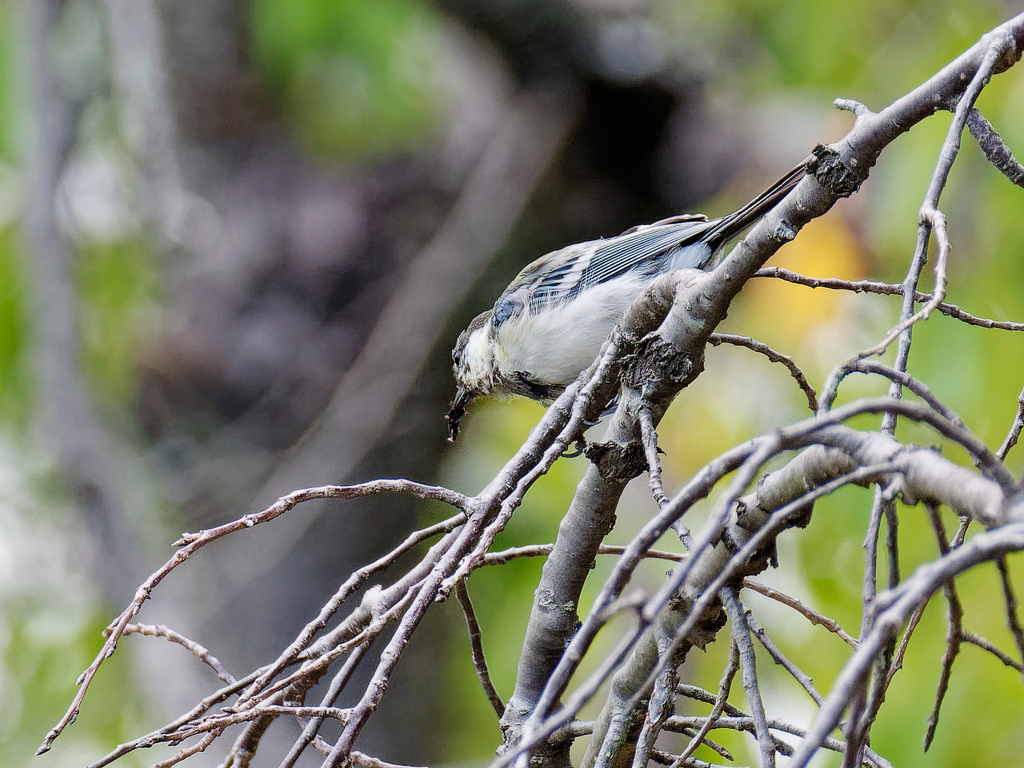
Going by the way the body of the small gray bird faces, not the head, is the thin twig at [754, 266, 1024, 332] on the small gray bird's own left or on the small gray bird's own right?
on the small gray bird's own left

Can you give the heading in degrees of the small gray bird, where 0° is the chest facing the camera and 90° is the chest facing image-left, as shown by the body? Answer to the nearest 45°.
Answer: approximately 90°
